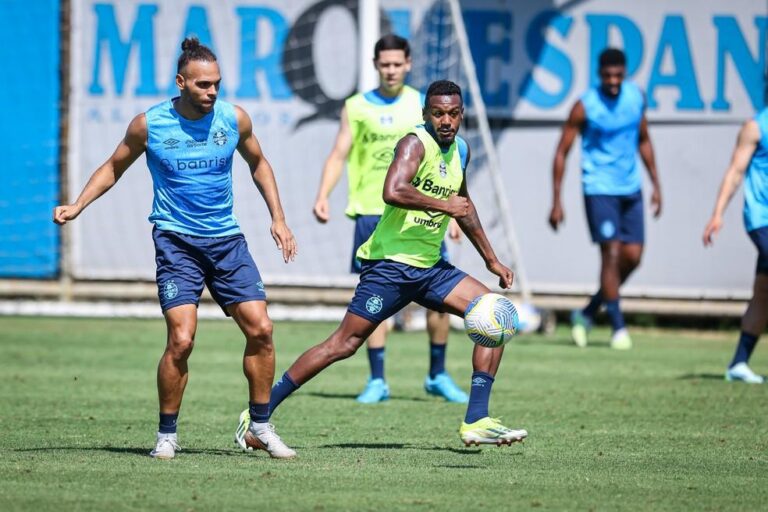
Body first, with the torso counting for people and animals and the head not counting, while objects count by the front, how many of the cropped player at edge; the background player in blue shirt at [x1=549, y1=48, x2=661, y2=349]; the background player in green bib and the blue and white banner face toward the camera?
3

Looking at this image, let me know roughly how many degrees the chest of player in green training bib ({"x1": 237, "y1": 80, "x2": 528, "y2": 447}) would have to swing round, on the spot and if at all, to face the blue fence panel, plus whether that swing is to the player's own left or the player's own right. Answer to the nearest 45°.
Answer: approximately 180°

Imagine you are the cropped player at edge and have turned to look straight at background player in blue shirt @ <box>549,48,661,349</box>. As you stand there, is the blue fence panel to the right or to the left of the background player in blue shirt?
left

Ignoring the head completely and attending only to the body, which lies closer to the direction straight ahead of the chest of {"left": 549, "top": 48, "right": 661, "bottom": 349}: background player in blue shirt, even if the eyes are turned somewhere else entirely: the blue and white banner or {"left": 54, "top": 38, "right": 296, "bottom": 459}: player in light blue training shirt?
the player in light blue training shirt

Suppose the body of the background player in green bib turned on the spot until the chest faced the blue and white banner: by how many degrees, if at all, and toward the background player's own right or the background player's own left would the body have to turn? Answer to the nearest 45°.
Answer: approximately 180°
